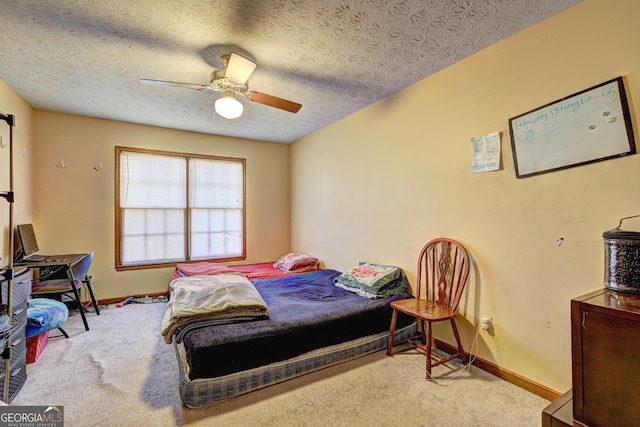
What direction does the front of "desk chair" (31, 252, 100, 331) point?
to the viewer's left

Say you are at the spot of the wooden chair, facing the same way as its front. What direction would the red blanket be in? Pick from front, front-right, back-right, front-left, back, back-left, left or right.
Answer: front-right

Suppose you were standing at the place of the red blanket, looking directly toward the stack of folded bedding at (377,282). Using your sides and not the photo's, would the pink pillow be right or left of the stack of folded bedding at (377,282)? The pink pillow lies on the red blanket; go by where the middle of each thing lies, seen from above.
left

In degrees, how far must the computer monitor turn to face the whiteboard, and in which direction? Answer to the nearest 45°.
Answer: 0° — it already faces it

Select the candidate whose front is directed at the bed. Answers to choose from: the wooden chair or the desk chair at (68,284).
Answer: the wooden chair

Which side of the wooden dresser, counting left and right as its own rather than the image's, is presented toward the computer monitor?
front

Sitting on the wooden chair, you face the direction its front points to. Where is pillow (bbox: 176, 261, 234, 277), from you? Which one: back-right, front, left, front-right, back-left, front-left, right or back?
front-right

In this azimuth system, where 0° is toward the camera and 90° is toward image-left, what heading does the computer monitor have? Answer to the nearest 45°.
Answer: approximately 315°

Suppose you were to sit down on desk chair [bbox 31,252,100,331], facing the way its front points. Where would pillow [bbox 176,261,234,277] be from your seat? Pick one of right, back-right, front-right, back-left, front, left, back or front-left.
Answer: back

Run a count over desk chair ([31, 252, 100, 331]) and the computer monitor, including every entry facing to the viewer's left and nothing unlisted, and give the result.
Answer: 1

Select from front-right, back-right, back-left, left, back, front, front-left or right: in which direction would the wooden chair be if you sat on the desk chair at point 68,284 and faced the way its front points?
back-left

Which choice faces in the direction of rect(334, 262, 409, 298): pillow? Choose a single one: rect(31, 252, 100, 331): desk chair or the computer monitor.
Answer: the computer monitor

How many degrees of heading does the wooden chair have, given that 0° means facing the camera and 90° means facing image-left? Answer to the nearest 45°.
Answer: approximately 45°
